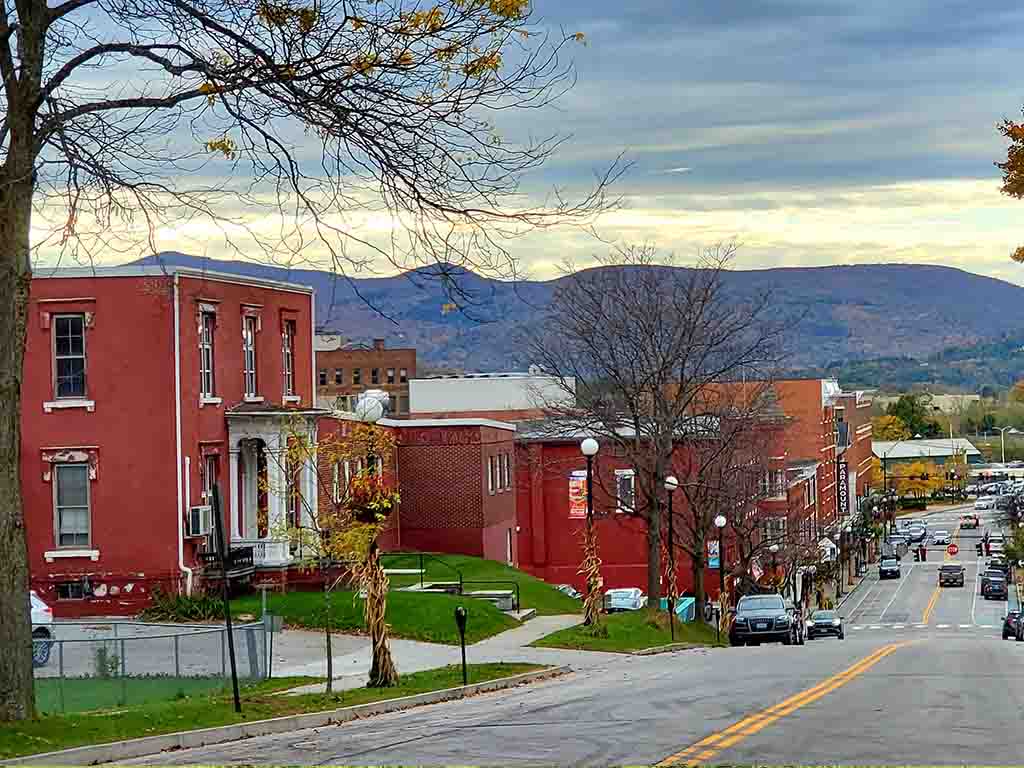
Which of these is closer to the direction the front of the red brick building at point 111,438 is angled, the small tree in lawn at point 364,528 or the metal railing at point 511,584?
the small tree in lawn

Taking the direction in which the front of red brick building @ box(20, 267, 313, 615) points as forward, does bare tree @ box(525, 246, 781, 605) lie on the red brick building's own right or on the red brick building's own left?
on the red brick building's own left

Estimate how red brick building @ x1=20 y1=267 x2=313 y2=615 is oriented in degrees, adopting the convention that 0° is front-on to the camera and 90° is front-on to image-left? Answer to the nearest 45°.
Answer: approximately 315°

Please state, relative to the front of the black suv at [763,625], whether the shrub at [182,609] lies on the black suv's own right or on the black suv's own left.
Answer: on the black suv's own right

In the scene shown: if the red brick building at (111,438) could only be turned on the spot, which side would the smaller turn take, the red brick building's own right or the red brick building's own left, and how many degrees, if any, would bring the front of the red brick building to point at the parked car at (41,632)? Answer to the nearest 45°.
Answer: approximately 45° to the red brick building's own right

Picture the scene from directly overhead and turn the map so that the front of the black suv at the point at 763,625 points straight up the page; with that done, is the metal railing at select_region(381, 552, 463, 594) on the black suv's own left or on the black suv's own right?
on the black suv's own right

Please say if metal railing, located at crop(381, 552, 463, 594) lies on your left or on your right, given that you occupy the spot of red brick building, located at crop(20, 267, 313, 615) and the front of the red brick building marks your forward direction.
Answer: on your left

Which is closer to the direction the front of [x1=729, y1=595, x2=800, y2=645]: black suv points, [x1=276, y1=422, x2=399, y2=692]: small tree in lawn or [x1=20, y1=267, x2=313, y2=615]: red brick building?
the small tree in lawn

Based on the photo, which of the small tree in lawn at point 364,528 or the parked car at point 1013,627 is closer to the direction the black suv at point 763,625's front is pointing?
the small tree in lawn

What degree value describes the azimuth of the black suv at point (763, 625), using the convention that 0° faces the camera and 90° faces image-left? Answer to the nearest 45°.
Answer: approximately 0°

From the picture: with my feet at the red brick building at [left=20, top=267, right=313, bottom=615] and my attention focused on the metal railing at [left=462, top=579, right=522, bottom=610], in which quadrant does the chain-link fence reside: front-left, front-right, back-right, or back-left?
back-right
